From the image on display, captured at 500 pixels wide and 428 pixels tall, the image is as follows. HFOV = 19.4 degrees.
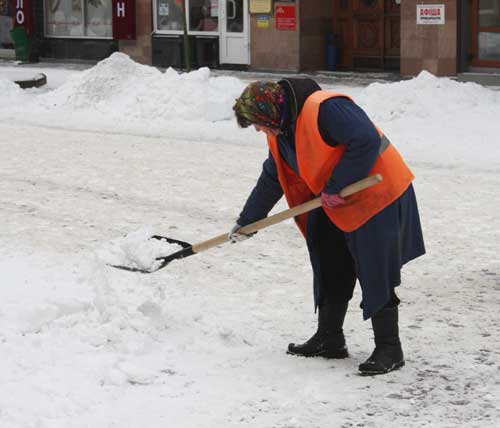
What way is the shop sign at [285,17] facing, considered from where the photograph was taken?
facing the viewer

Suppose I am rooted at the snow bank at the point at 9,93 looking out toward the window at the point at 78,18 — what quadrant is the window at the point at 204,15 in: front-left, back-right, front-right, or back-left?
front-right

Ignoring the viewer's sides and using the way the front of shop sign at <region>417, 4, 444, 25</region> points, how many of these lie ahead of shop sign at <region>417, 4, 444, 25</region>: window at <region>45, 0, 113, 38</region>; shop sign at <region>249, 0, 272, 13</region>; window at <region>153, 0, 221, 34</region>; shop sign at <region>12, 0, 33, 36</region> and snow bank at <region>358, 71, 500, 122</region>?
1

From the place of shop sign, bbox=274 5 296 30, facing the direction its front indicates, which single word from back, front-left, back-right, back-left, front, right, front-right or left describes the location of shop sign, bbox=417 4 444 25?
front-left

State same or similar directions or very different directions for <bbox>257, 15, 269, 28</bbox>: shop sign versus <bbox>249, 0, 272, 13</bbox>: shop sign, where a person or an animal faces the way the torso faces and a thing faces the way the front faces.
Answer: same or similar directions

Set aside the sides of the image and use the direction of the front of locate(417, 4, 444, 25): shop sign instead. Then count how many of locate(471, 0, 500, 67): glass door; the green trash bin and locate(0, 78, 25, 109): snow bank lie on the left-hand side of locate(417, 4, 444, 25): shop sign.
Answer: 1

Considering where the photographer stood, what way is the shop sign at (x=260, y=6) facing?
facing the viewer

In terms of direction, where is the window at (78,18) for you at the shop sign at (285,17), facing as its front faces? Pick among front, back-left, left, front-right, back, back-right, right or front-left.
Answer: back-right

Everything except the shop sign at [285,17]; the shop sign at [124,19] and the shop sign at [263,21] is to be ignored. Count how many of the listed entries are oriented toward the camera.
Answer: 3

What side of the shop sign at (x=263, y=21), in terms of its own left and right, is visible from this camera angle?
front

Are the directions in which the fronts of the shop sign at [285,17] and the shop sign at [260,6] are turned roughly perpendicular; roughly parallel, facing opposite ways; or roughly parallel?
roughly parallel

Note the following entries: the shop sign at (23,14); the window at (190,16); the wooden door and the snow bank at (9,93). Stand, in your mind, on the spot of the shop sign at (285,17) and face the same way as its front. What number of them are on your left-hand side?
1

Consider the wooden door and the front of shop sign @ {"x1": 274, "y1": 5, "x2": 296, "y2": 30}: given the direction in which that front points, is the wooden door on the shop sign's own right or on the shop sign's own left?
on the shop sign's own left
